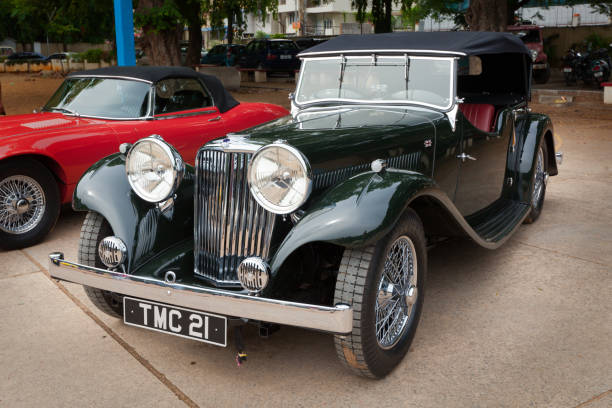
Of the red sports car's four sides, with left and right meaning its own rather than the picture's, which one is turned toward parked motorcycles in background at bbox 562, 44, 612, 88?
back

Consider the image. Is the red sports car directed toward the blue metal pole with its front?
no

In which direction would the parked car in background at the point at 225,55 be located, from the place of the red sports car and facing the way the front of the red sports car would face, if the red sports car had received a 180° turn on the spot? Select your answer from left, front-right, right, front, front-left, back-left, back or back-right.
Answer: front-left

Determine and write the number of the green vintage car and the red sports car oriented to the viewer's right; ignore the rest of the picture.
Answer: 0

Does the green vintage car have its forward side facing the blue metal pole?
no

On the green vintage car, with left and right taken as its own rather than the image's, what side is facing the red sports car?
right

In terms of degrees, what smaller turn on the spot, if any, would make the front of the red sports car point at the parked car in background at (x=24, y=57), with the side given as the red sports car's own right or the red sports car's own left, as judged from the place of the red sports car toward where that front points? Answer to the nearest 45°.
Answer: approximately 135° to the red sports car's own right

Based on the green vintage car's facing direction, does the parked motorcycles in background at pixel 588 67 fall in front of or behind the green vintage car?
behind

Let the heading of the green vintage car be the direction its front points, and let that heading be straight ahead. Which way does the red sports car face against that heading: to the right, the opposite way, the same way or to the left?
the same way

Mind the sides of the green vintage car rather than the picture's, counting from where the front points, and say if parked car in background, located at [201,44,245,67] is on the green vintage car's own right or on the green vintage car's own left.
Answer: on the green vintage car's own right

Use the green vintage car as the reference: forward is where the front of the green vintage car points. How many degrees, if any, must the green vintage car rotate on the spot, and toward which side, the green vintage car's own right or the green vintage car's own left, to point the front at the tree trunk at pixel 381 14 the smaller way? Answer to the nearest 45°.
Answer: approximately 135° to the green vintage car's own right

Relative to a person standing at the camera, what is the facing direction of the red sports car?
facing the viewer and to the left of the viewer
